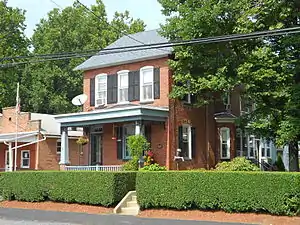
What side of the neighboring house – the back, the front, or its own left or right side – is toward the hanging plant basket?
left

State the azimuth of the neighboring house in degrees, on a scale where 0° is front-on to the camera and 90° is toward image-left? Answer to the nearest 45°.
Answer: approximately 45°

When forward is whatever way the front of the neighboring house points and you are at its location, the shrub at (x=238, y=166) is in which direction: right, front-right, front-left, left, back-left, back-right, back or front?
left

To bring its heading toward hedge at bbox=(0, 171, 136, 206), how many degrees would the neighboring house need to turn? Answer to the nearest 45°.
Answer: approximately 45° to its left

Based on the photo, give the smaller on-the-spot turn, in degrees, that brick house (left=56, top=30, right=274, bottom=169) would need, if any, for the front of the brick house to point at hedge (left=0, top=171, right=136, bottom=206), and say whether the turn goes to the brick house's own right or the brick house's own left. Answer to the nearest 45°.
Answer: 0° — it already faces it

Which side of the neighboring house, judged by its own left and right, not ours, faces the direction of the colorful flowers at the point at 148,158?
left

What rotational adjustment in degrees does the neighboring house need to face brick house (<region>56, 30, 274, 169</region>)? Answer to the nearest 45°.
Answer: approximately 90° to its left

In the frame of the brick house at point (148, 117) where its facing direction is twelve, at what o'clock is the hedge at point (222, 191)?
The hedge is roughly at 10 o'clock from the brick house.

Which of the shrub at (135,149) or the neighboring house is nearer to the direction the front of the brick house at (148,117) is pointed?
the shrub

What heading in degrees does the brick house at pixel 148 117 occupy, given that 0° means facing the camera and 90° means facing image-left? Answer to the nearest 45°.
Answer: approximately 45°

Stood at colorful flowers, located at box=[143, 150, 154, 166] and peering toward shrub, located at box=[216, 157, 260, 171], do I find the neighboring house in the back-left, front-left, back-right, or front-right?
back-left

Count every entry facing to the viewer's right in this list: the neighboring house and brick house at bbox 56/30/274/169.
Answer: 0

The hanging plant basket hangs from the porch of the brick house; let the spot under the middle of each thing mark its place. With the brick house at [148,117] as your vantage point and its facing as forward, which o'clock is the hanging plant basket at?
The hanging plant basket is roughly at 2 o'clock from the brick house.
